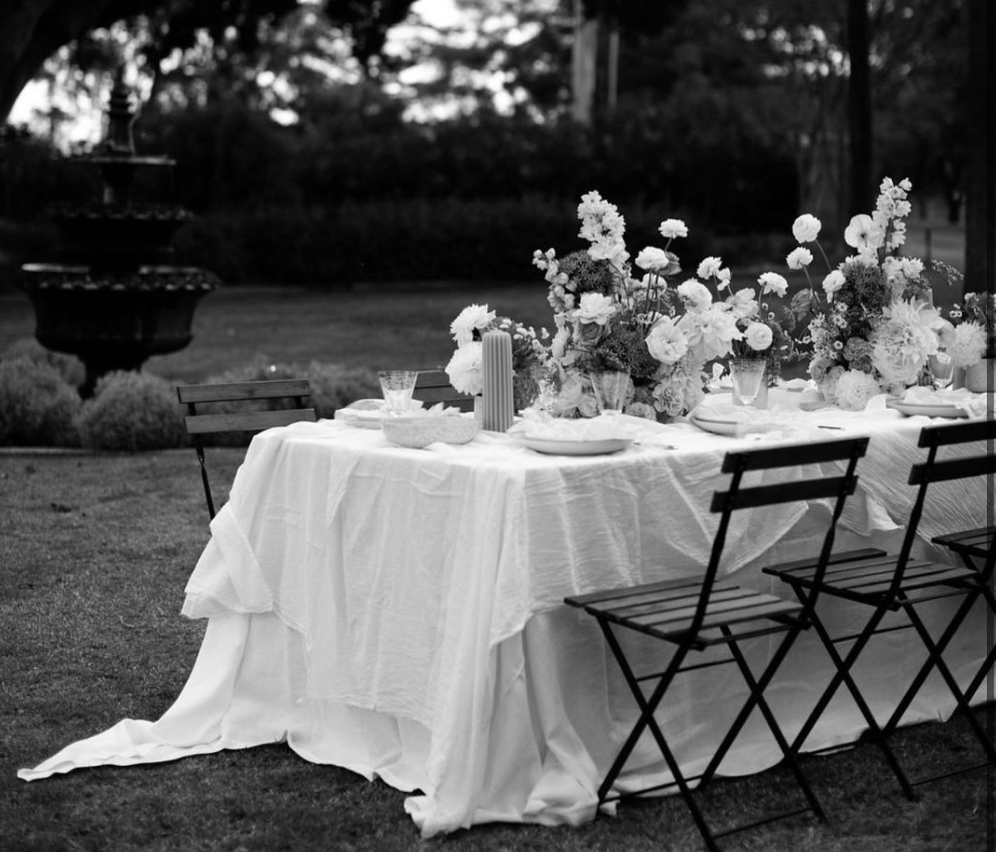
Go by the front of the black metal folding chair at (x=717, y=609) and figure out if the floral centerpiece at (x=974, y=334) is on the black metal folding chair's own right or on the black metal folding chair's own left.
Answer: on the black metal folding chair's own right

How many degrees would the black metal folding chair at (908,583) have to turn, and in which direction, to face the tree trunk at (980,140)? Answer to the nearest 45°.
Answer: approximately 45° to its right

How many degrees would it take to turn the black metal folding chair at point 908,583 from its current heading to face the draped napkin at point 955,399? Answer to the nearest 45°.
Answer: approximately 45° to its right

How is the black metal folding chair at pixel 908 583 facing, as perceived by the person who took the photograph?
facing away from the viewer and to the left of the viewer

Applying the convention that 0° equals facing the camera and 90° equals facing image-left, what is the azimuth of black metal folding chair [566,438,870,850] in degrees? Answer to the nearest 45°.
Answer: approximately 135°

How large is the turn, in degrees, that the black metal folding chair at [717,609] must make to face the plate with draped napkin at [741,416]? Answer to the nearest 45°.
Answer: approximately 45° to its right
